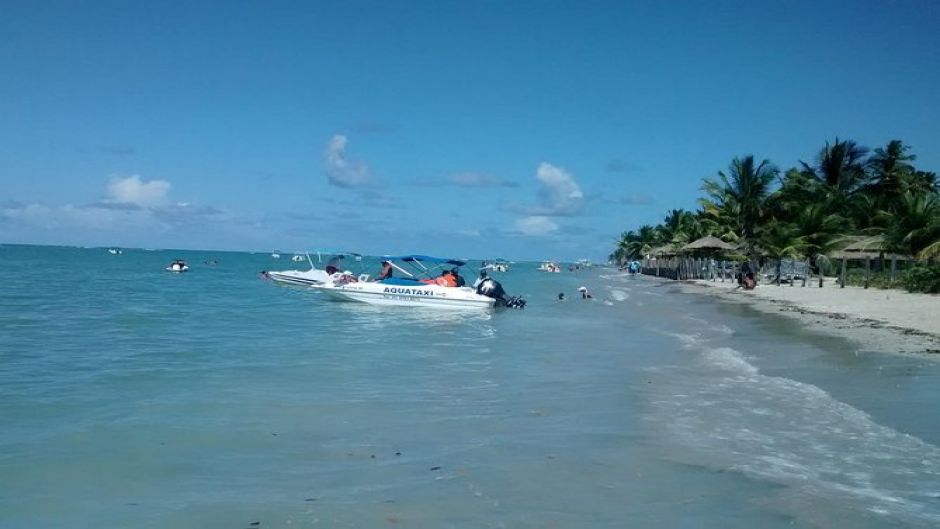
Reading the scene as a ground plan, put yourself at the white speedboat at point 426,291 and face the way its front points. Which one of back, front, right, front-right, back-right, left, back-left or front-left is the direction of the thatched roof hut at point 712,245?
back-right

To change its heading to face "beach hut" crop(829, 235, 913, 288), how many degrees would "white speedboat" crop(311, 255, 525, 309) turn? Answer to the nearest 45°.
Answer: approximately 180°

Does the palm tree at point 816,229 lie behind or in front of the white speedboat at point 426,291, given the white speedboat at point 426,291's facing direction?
behind

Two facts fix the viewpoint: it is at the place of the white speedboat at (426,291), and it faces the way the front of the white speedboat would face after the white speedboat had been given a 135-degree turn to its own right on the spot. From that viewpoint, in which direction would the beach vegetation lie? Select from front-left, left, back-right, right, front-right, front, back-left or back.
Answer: front-right

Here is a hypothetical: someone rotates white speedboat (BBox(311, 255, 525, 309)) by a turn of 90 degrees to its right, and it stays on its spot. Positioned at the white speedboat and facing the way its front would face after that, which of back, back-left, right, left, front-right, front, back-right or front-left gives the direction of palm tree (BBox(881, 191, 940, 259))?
right

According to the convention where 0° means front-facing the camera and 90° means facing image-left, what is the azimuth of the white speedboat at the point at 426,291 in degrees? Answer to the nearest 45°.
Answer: approximately 90°
